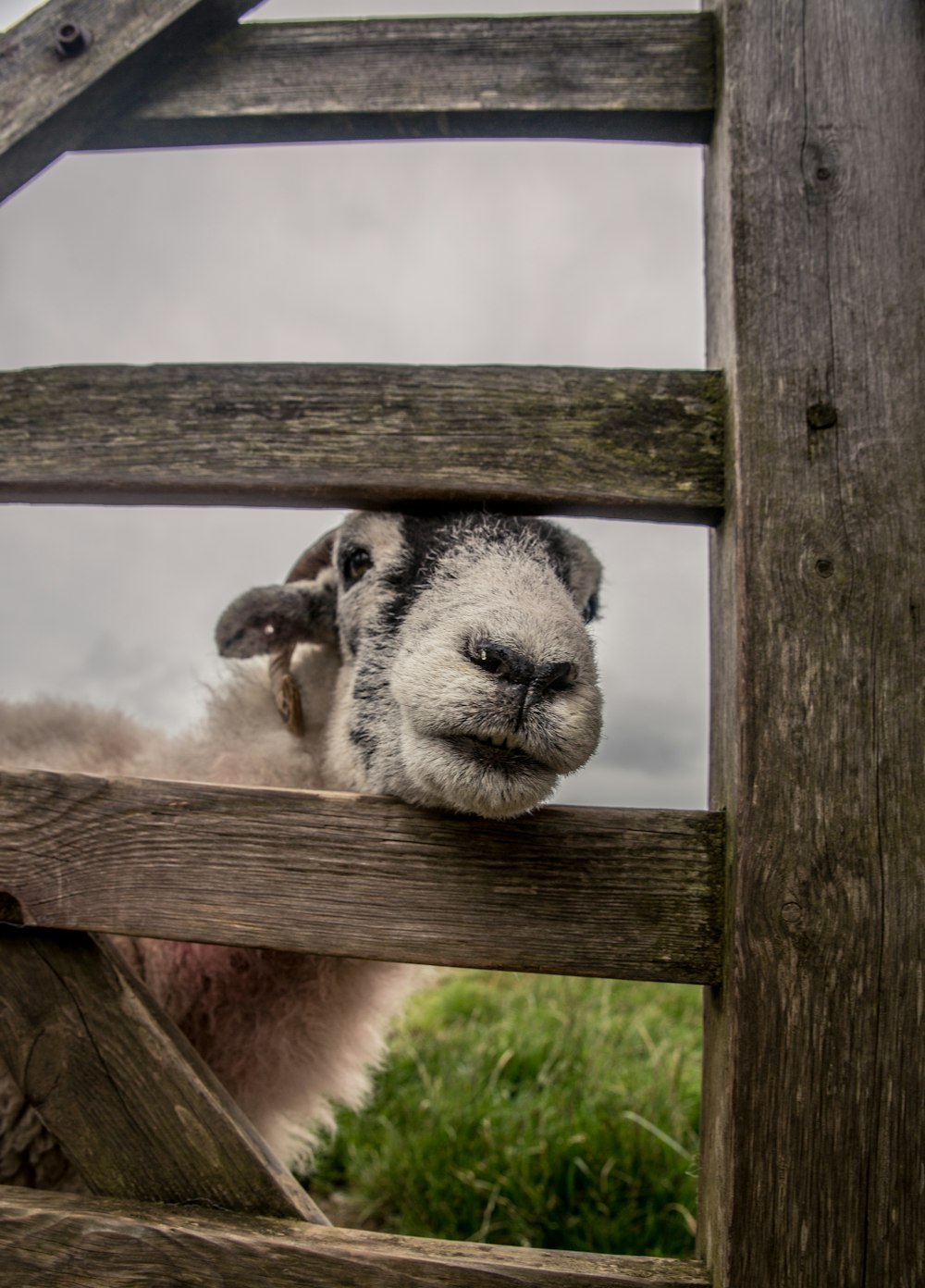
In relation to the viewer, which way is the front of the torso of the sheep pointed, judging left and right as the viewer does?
facing the viewer and to the right of the viewer
